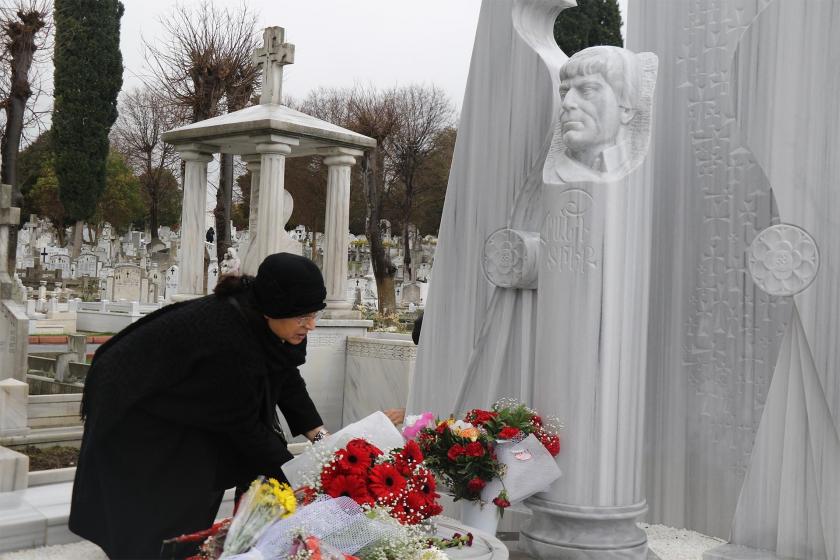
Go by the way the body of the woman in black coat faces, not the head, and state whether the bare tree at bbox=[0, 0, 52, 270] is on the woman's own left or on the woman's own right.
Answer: on the woman's own left

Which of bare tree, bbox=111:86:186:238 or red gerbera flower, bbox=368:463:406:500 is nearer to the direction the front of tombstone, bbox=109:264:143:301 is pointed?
the red gerbera flower

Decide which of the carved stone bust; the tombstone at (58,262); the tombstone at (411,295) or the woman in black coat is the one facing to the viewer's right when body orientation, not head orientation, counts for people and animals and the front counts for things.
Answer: the woman in black coat

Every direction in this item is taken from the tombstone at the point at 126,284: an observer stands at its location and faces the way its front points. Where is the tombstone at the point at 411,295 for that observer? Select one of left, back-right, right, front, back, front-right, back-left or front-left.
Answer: left

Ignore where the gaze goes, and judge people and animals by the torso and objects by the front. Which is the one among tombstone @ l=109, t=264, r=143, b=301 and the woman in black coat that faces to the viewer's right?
the woman in black coat

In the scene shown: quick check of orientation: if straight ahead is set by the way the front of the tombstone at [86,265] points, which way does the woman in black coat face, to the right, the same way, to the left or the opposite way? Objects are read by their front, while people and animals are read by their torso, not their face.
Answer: to the left

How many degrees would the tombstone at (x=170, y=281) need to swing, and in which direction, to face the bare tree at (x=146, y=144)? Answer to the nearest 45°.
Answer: approximately 135° to its left

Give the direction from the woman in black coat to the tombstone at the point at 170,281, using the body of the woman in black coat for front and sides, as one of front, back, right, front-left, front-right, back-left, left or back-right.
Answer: left

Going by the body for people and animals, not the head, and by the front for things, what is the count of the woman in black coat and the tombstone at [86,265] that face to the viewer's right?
1

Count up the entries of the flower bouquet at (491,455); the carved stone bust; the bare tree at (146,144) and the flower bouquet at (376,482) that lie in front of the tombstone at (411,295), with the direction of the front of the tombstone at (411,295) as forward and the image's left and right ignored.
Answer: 3
